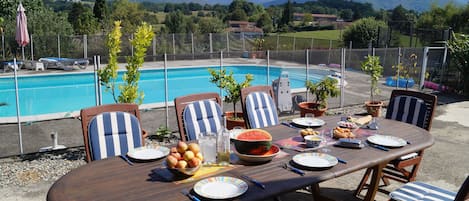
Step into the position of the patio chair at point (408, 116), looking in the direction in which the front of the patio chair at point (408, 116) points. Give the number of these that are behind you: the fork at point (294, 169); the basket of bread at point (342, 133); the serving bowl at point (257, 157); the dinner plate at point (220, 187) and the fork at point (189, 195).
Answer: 0

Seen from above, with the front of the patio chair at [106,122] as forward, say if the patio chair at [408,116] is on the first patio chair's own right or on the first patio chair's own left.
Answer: on the first patio chair's own left

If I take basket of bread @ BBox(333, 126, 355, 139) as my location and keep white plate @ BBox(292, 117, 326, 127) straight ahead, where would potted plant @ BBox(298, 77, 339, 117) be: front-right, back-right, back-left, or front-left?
front-right

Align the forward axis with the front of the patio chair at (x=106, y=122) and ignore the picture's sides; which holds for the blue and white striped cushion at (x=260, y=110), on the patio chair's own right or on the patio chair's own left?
on the patio chair's own left

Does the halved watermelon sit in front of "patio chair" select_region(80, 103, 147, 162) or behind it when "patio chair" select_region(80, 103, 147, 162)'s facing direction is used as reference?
in front

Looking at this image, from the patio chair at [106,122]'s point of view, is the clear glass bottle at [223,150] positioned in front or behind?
in front

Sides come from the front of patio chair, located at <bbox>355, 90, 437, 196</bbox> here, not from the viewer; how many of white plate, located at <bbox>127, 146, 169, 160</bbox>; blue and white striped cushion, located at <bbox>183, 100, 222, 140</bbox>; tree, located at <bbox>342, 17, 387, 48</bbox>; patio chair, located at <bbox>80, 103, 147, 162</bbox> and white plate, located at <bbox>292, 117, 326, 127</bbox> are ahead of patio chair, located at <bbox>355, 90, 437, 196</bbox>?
4

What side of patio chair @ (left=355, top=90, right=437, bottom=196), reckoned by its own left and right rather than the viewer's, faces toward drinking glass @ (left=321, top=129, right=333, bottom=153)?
front

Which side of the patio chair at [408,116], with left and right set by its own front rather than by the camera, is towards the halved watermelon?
front

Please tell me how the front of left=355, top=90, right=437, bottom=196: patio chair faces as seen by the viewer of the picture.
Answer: facing the viewer and to the left of the viewer

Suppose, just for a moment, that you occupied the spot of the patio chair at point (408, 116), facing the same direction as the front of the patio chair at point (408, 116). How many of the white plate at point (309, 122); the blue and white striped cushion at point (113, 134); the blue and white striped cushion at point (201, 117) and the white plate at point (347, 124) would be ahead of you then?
4

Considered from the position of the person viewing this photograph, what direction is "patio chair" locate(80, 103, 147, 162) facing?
facing the viewer and to the right of the viewer

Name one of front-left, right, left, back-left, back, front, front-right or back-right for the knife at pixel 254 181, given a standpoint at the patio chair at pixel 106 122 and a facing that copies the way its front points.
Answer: front

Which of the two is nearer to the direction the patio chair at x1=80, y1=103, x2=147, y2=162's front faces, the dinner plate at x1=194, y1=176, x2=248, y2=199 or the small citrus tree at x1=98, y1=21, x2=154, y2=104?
the dinner plate

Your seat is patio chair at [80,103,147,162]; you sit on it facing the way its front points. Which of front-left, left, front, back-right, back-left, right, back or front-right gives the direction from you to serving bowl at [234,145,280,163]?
front

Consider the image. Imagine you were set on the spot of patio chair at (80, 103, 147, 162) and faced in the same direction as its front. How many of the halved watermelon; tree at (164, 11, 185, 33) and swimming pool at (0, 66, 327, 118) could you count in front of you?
1

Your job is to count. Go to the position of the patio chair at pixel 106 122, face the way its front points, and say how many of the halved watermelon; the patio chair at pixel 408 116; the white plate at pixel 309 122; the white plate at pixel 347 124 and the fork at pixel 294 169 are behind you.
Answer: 0

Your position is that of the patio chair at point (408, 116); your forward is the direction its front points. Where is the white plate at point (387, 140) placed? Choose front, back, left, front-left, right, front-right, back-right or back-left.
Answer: front-left

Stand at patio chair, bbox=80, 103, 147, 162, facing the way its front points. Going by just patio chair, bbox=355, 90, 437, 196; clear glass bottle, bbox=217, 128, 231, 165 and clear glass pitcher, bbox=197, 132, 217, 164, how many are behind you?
0

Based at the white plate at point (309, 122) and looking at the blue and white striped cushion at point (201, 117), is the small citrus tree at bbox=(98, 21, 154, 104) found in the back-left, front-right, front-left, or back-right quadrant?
front-right

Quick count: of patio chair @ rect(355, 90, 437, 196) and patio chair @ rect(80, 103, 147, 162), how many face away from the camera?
0
